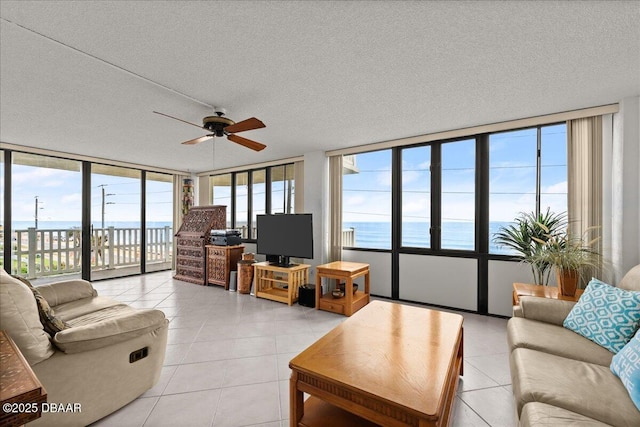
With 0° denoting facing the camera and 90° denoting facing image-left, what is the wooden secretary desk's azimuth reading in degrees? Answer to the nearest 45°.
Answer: approximately 45°

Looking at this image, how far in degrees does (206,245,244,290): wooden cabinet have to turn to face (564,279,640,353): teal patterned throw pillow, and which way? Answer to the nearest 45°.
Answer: approximately 90° to its left

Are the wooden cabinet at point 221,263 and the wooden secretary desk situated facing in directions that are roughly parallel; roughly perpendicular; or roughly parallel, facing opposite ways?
roughly parallel

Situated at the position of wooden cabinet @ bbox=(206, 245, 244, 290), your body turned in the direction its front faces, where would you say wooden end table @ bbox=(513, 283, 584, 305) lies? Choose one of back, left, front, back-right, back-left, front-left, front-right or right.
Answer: left

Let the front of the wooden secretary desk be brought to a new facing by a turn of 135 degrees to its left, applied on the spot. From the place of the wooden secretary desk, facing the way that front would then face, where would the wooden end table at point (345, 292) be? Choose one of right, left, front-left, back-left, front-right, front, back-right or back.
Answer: front-right

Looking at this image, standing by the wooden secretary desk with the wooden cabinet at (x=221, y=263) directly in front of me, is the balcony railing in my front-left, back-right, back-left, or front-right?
back-right

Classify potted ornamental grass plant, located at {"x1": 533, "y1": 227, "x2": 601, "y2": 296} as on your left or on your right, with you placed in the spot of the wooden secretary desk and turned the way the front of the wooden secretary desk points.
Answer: on your left

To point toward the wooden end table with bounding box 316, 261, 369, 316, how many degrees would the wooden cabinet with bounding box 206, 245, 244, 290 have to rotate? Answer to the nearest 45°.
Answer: approximately 90° to its left

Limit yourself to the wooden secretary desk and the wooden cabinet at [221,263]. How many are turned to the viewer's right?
0

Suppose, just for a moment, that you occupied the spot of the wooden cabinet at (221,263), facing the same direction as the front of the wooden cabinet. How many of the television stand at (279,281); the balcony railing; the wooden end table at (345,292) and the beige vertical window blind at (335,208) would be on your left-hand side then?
3

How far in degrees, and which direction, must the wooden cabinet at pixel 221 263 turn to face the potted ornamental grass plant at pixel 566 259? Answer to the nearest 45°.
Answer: approximately 90° to its left

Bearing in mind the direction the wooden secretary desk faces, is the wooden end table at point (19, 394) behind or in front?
in front

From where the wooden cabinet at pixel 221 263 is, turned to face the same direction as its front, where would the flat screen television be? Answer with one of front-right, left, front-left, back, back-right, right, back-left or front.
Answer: left

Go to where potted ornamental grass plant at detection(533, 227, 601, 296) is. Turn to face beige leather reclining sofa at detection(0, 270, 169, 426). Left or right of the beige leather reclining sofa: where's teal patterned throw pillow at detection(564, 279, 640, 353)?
left

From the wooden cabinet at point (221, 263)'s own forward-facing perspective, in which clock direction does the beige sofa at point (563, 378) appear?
The beige sofa is roughly at 10 o'clock from the wooden cabinet.

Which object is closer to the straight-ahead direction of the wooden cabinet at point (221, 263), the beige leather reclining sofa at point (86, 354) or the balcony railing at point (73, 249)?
the beige leather reclining sofa

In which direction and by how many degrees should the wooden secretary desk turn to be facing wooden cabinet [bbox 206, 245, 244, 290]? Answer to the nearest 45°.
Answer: approximately 90° to its left
